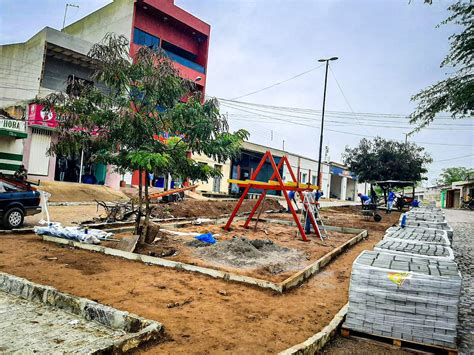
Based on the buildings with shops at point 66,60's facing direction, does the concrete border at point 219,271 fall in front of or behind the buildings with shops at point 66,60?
in front

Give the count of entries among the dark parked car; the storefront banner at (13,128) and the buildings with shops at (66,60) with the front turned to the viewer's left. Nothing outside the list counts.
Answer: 1

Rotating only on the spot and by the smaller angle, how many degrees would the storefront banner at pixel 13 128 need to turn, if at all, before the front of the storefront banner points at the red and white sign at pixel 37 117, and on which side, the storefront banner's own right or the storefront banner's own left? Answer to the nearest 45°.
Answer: approximately 90° to the storefront banner's own left

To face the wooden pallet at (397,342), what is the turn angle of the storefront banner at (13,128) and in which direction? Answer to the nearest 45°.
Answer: approximately 45° to its right

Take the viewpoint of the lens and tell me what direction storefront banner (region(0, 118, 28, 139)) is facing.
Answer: facing the viewer and to the right of the viewer

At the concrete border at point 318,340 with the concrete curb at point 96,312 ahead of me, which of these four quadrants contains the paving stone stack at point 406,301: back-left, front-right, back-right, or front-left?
back-right

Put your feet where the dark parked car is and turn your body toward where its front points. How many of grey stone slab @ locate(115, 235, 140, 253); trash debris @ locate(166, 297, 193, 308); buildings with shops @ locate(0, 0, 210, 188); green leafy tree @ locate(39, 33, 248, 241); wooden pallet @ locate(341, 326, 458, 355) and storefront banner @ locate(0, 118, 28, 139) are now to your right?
2

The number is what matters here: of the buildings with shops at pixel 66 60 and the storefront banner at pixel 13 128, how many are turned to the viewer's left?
0

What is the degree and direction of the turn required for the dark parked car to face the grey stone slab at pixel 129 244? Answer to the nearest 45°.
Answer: approximately 135° to its left

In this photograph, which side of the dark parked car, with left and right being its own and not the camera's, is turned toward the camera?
left
